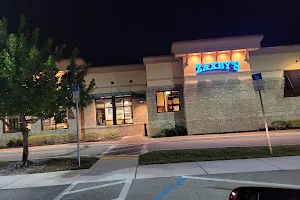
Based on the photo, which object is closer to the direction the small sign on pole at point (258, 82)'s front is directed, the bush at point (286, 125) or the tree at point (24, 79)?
the tree

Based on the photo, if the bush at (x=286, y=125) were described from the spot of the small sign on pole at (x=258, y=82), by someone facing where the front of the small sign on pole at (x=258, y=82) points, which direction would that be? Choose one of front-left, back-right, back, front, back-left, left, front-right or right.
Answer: back

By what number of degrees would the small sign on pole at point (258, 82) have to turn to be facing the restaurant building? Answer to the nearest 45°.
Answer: approximately 180°

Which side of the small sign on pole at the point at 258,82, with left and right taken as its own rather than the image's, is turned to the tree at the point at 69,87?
right

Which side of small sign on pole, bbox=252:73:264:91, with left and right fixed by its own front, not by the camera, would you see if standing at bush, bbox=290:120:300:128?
back

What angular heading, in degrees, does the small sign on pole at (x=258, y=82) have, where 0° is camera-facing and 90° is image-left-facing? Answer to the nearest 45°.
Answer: approximately 0°

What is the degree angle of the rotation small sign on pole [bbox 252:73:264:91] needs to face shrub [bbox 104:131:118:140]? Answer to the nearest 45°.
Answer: approximately 135° to its right

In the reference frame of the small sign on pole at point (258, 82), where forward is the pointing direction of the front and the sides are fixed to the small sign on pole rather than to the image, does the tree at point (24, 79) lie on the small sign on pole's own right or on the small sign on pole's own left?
on the small sign on pole's own right

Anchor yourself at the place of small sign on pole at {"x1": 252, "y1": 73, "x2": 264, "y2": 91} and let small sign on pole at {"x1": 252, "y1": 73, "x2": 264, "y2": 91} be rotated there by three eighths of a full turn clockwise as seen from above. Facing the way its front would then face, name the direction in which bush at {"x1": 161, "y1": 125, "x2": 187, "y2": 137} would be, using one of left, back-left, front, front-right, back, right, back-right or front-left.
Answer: front

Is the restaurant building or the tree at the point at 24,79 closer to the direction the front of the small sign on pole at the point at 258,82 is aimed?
the tree
